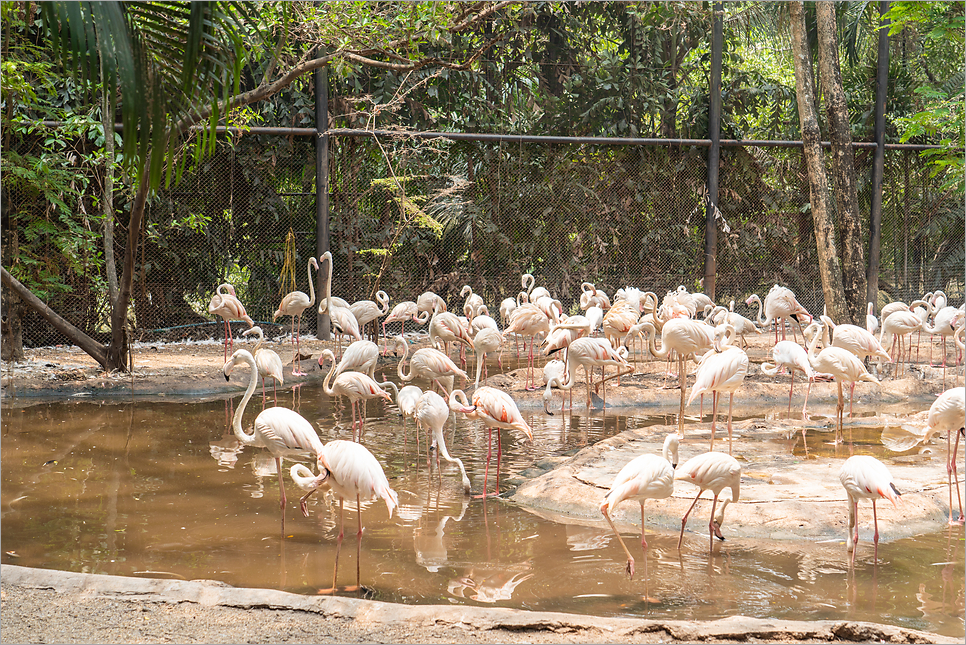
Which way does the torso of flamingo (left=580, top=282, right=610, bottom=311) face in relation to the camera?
to the viewer's left

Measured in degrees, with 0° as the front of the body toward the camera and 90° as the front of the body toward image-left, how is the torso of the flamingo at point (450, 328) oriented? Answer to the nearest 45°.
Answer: approximately 90°

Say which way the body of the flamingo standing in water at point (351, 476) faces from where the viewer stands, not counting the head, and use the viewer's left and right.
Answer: facing to the left of the viewer

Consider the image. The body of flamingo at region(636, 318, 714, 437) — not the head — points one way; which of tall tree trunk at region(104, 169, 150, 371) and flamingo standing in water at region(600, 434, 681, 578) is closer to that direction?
the tall tree trunk

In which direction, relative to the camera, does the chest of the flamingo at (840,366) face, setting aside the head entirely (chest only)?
to the viewer's left

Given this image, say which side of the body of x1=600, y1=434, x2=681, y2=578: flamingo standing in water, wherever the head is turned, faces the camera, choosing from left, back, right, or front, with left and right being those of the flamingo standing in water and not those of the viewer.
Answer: right

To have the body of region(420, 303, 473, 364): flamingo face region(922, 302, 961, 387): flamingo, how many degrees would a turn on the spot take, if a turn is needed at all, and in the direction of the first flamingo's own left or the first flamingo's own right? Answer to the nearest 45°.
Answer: approximately 180°
